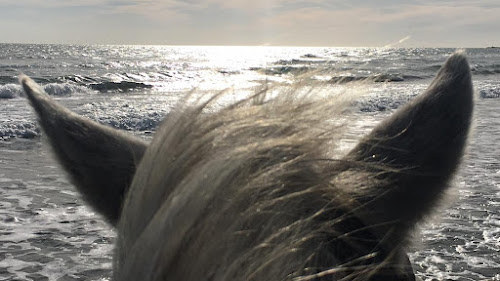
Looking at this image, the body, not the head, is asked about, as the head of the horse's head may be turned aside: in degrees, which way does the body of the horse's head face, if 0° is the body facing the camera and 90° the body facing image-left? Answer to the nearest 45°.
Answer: approximately 180°
